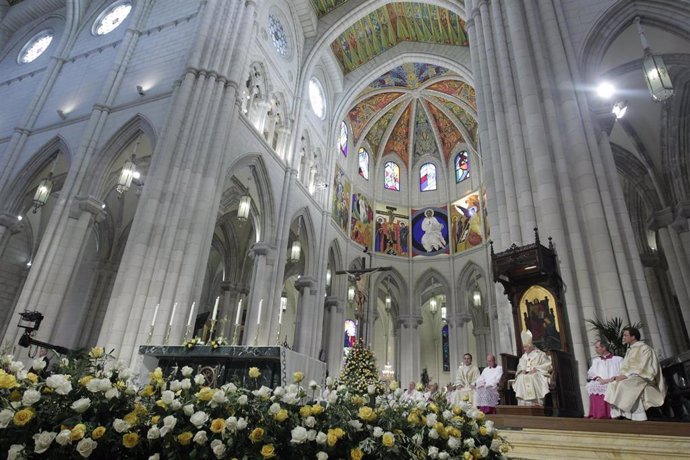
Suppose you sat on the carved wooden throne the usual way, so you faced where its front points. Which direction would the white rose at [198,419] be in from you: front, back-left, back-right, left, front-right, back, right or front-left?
front-left

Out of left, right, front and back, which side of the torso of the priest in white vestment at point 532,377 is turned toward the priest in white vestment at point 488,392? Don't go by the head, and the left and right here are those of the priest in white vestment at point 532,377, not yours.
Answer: right

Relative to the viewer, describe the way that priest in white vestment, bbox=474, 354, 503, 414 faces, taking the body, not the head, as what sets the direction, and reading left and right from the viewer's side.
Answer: facing the viewer and to the left of the viewer

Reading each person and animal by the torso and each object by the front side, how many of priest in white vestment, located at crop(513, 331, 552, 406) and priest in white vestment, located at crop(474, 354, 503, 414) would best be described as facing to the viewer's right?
0

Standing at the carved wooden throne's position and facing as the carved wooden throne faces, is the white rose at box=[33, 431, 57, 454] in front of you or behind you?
in front

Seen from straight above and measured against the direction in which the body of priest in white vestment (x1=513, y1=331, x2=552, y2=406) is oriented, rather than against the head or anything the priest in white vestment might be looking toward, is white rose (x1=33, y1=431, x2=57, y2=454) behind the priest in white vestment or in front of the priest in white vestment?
in front

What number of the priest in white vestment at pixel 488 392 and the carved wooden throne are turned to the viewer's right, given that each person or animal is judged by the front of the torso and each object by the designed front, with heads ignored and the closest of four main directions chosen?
0

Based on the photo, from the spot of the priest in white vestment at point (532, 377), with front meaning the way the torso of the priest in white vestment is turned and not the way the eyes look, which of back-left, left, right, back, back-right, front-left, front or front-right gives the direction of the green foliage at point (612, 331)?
back-left

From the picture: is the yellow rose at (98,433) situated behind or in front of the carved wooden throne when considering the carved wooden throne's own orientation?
in front

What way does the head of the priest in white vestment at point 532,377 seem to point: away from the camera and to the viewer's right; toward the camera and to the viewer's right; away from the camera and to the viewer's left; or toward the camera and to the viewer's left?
toward the camera and to the viewer's left

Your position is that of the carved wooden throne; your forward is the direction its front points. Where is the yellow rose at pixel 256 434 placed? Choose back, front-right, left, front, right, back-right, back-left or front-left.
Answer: front-left

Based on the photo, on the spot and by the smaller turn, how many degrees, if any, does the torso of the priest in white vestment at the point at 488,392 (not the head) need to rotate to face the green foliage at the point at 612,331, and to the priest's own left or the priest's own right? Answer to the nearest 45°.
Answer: approximately 90° to the priest's own left
